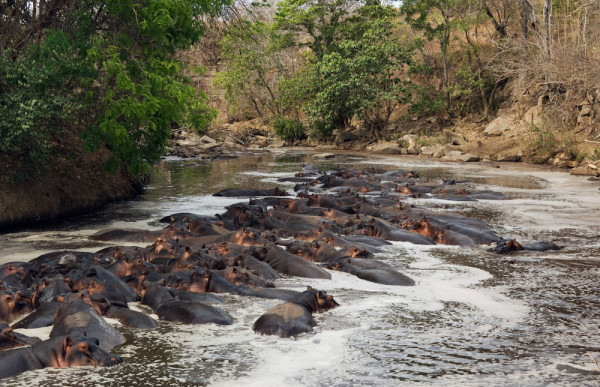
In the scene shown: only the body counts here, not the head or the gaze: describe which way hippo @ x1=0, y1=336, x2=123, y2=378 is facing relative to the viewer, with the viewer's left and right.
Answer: facing to the right of the viewer

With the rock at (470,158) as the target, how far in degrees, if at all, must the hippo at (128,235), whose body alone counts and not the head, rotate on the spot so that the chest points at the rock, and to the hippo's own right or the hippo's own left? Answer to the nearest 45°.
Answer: approximately 45° to the hippo's own left

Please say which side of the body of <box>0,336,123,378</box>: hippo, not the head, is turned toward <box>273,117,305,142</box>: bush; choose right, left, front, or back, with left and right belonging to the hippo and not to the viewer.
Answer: left

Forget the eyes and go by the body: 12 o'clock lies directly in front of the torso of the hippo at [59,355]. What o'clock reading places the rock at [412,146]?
The rock is roughly at 10 o'clock from the hippo.

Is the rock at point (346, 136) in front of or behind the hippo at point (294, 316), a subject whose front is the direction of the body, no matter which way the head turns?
in front
